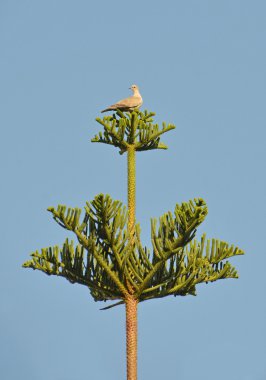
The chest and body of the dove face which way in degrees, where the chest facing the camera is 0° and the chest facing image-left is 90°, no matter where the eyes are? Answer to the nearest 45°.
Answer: approximately 270°
